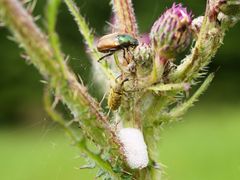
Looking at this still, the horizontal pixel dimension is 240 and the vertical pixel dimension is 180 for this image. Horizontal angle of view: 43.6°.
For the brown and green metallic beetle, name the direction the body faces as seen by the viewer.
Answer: to the viewer's right
